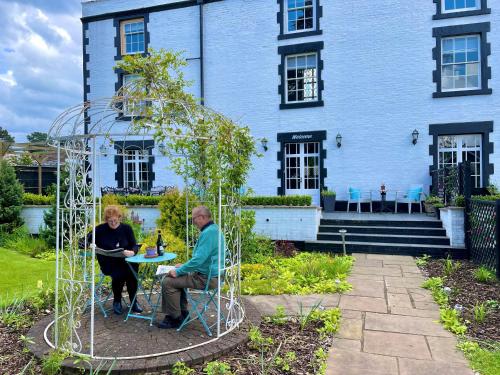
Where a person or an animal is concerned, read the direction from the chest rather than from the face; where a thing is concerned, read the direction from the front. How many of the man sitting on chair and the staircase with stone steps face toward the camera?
1

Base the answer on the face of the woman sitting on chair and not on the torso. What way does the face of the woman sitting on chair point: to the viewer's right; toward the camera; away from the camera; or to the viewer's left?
toward the camera

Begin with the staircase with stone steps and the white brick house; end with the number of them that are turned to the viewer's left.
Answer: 0

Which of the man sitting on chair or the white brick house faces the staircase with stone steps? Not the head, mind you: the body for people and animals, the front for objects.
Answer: the white brick house

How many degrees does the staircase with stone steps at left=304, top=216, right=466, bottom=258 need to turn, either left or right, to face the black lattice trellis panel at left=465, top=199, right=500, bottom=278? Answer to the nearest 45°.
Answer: approximately 45° to its left

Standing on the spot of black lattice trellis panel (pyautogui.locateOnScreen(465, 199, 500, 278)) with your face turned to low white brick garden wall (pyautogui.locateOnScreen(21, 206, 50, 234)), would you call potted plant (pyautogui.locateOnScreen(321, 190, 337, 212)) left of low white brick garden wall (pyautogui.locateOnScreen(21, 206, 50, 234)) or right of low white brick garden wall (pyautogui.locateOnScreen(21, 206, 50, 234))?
right

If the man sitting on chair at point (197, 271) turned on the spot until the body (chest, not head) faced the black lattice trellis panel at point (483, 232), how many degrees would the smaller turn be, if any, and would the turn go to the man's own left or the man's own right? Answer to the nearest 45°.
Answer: approximately 135° to the man's own right

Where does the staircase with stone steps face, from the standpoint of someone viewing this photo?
facing the viewer

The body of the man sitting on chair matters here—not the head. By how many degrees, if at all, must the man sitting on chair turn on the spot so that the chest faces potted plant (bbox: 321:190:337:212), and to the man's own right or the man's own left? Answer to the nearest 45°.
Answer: approximately 135° to the man's own right

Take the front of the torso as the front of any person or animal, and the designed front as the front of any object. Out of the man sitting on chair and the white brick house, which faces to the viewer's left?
the man sitting on chair

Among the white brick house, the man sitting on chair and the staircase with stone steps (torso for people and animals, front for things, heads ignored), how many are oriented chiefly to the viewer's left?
1

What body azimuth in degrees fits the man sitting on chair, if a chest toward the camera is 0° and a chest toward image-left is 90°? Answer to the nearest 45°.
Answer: approximately 90°

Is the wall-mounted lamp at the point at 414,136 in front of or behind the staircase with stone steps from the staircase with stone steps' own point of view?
behind

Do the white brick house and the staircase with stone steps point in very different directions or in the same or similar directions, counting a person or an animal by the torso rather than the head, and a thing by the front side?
same or similar directions
